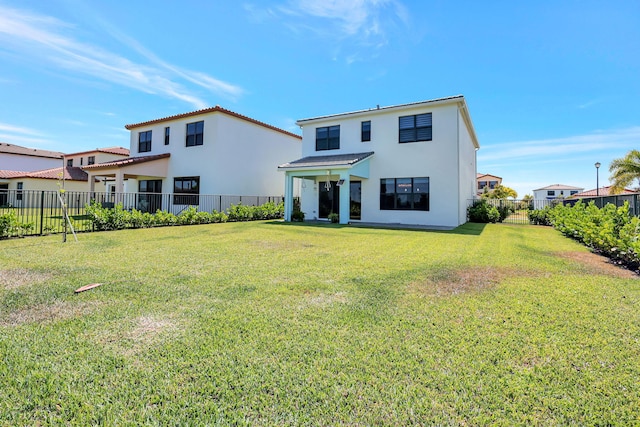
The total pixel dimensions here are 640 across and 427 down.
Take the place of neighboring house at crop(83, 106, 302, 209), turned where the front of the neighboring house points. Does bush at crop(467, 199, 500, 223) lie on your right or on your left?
on your right

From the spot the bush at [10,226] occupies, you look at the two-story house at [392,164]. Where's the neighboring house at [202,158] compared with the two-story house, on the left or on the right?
left

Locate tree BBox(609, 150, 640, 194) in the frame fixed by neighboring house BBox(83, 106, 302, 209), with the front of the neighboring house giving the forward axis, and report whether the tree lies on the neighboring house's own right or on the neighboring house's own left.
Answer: on the neighboring house's own right

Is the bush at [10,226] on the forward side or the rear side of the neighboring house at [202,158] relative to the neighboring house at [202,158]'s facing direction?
on the rear side

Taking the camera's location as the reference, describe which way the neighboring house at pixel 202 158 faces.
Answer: facing away from the viewer and to the right of the viewer

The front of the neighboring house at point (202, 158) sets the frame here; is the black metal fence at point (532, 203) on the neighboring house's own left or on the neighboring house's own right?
on the neighboring house's own right

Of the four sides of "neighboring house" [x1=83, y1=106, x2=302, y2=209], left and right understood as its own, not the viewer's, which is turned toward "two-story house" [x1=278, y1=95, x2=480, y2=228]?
right

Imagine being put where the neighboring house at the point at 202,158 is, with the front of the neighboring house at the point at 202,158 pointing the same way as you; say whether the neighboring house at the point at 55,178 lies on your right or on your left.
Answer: on your left
